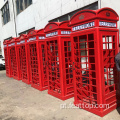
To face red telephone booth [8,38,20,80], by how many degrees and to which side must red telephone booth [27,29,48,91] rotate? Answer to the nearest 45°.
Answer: approximately 90° to its right

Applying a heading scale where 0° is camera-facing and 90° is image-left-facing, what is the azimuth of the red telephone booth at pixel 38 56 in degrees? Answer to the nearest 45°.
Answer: approximately 45°

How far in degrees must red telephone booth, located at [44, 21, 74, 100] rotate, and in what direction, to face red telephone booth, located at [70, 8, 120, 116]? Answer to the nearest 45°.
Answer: approximately 90° to its left

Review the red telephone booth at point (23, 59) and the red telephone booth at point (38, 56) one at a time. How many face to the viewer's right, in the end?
0

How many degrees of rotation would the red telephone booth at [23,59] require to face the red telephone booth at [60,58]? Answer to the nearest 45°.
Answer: approximately 45° to its left

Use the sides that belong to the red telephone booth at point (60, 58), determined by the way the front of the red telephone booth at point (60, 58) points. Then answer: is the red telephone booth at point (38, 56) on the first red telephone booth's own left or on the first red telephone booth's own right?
on the first red telephone booth's own right

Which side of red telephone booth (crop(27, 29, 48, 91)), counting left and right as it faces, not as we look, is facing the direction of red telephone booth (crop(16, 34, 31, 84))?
right

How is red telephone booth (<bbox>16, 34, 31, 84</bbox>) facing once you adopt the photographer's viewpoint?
facing the viewer and to the left of the viewer
